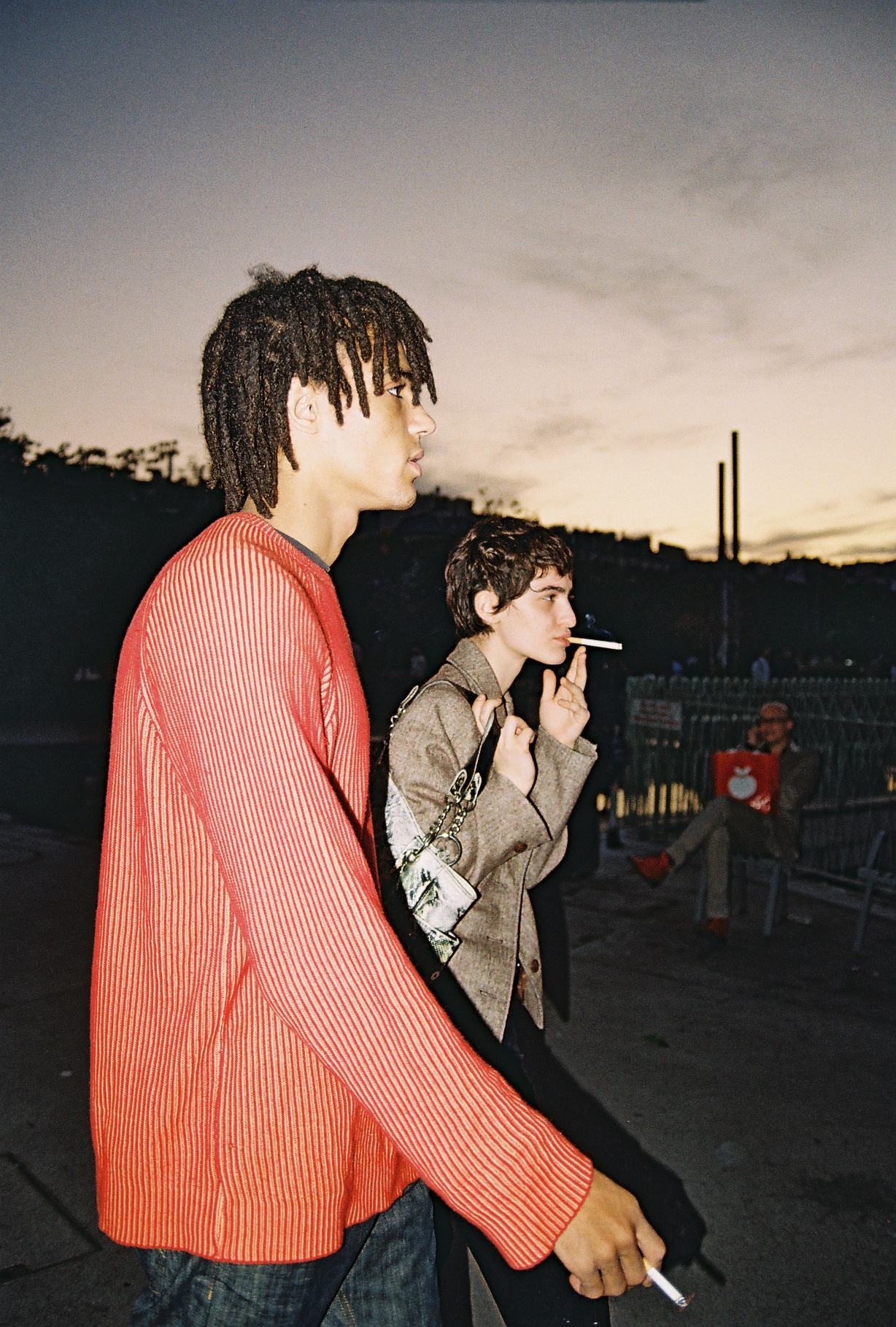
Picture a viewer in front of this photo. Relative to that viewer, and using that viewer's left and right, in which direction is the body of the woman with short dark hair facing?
facing to the right of the viewer

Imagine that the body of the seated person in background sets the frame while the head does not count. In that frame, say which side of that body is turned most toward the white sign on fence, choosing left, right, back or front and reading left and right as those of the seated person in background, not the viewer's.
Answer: right

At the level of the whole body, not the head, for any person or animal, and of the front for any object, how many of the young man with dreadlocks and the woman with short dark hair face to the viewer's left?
0

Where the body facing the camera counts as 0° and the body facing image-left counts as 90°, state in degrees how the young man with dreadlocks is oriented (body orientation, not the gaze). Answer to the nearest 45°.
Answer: approximately 270°

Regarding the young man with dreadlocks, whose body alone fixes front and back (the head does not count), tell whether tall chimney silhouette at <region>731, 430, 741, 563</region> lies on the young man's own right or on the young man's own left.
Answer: on the young man's own left

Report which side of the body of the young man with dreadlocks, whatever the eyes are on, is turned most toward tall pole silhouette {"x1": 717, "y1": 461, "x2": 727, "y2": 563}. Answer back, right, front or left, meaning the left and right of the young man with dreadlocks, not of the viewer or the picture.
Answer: left

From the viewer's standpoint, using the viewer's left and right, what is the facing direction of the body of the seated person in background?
facing to the left of the viewer

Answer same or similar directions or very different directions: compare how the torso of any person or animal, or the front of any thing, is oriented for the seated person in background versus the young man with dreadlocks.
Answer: very different directions

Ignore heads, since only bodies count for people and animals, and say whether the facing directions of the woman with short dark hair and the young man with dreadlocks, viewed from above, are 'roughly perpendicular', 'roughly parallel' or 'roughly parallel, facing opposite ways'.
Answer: roughly parallel

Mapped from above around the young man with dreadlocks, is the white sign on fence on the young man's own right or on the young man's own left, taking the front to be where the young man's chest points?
on the young man's own left

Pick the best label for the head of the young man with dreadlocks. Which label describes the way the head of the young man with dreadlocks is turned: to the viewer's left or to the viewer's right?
to the viewer's right

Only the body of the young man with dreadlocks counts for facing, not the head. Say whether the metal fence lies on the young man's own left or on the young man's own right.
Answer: on the young man's own left
